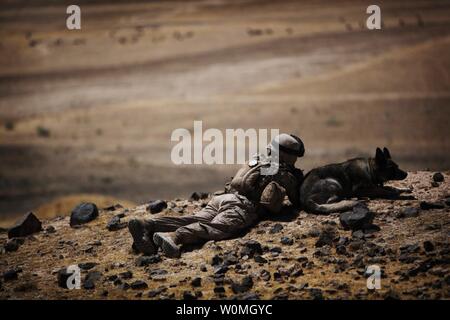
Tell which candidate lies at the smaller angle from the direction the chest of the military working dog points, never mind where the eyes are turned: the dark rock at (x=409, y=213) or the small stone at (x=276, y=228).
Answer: the dark rock

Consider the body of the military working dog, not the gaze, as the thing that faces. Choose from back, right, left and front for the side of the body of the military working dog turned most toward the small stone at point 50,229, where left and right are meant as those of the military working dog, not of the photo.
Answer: back

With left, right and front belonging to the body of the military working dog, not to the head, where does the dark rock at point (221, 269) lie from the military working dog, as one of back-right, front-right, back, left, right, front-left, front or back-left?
back-right

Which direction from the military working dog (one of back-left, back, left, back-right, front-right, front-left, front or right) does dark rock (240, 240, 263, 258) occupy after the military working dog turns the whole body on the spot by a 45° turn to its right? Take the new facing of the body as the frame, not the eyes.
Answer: right

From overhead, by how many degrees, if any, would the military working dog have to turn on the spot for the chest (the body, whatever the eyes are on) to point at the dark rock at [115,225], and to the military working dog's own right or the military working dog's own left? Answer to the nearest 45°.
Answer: approximately 180°

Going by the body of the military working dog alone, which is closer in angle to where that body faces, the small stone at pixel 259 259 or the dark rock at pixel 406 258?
the dark rock

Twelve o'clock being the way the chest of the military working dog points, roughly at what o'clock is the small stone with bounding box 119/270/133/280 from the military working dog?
The small stone is roughly at 5 o'clock from the military working dog.

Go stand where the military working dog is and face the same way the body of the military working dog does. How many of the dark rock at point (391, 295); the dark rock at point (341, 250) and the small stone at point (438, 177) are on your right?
2

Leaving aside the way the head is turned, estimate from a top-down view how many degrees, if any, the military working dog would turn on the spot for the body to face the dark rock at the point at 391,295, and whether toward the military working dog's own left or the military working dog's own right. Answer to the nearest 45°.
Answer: approximately 90° to the military working dog's own right

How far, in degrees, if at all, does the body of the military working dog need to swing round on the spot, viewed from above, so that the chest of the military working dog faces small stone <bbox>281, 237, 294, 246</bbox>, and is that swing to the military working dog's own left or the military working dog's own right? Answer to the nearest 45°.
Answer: approximately 135° to the military working dog's own right

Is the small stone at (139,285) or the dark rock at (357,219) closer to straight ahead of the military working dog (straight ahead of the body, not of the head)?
the dark rock

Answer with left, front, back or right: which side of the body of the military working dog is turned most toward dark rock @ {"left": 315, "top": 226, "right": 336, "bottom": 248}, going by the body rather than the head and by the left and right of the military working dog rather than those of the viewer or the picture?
right

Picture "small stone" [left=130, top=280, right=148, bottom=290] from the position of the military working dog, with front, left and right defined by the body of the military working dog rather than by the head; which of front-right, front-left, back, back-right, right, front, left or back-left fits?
back-right

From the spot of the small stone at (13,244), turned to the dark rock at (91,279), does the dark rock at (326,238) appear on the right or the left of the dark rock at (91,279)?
left

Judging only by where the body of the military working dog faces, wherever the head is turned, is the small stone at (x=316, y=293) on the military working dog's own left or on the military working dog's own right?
on the military working dog's own right

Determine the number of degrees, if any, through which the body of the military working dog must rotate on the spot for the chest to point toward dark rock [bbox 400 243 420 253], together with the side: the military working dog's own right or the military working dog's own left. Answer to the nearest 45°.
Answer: approximately 45° to the military working dog's own right

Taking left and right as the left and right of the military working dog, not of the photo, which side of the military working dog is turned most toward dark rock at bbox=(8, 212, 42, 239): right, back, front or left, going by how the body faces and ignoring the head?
back

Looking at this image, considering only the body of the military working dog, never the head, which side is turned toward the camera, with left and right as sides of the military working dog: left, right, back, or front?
right

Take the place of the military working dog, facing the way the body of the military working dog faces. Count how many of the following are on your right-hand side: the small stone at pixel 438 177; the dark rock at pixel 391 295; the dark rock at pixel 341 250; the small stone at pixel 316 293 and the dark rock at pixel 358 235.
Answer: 4
